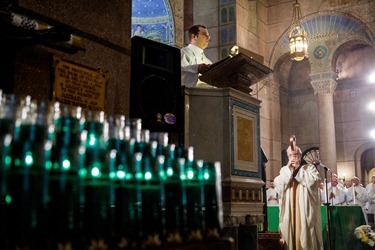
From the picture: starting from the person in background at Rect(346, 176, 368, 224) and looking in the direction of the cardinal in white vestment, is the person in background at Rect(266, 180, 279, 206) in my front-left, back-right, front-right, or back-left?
front-right

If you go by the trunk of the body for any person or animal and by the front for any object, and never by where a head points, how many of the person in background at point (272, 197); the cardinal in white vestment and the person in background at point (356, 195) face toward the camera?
3

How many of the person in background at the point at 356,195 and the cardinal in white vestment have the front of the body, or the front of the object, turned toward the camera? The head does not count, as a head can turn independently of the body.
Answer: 2

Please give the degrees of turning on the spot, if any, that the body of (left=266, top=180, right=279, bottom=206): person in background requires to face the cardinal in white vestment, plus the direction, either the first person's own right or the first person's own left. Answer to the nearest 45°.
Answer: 0° — they already face them

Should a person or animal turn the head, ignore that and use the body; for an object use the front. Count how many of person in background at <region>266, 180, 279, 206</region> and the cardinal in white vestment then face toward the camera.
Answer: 2

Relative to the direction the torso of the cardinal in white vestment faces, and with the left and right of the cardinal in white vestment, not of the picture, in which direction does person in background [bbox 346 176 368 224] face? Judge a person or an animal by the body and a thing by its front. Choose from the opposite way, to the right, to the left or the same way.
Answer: the same way

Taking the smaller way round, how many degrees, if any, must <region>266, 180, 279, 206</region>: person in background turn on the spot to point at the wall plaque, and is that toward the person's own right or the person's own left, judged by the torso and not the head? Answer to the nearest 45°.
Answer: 0° — they already face it

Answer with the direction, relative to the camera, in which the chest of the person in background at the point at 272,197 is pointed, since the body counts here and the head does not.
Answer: toward the camera

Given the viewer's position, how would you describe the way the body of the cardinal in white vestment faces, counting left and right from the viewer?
facing the viewer

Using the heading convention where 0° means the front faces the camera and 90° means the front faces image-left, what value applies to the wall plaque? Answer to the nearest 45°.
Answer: approximately 315°

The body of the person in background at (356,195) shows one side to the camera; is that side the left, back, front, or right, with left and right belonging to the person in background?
front

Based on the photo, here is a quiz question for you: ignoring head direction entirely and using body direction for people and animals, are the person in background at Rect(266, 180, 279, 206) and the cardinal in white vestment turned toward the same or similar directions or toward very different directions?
same or similar directions

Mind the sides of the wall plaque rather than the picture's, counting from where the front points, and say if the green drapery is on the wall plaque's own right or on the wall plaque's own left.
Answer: on the wall plaque's own left
